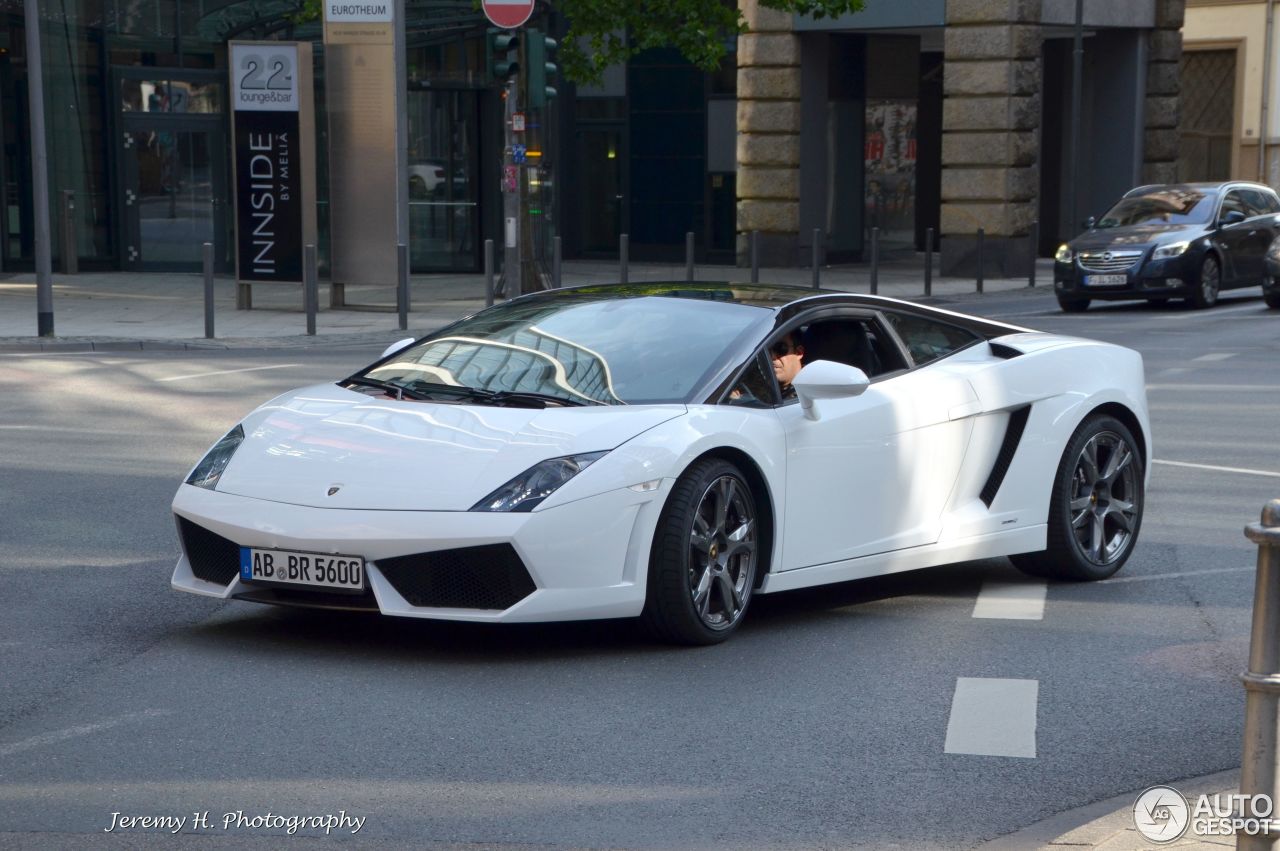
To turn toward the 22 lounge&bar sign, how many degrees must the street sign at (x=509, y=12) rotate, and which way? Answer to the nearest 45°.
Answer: approximately 135° to its right

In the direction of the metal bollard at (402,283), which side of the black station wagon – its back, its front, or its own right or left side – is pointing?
front

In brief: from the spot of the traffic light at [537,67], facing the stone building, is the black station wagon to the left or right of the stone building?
right

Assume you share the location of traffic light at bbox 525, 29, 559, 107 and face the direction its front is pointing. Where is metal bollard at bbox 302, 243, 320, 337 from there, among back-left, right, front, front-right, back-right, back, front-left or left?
back-right

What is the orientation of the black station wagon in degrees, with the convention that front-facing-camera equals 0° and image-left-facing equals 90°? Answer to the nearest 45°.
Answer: approximately 45°

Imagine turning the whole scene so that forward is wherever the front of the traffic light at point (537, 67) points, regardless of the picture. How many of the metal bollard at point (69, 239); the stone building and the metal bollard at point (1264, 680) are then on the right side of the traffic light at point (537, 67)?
1

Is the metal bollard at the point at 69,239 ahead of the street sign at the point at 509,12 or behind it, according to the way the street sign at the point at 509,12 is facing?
behind

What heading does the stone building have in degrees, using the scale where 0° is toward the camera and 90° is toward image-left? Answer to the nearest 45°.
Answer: approximately 0°

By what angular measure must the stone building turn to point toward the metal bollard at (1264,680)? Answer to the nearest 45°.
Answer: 0° — it already faces it
